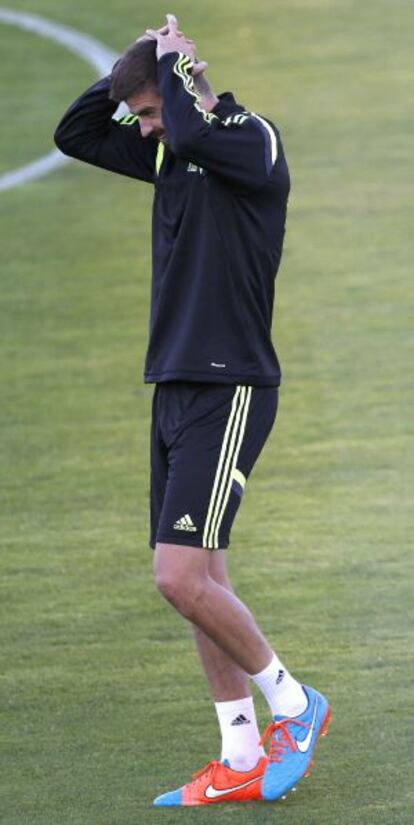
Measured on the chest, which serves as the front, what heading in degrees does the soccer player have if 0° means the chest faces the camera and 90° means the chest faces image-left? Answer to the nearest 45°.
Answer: approximately 45°
